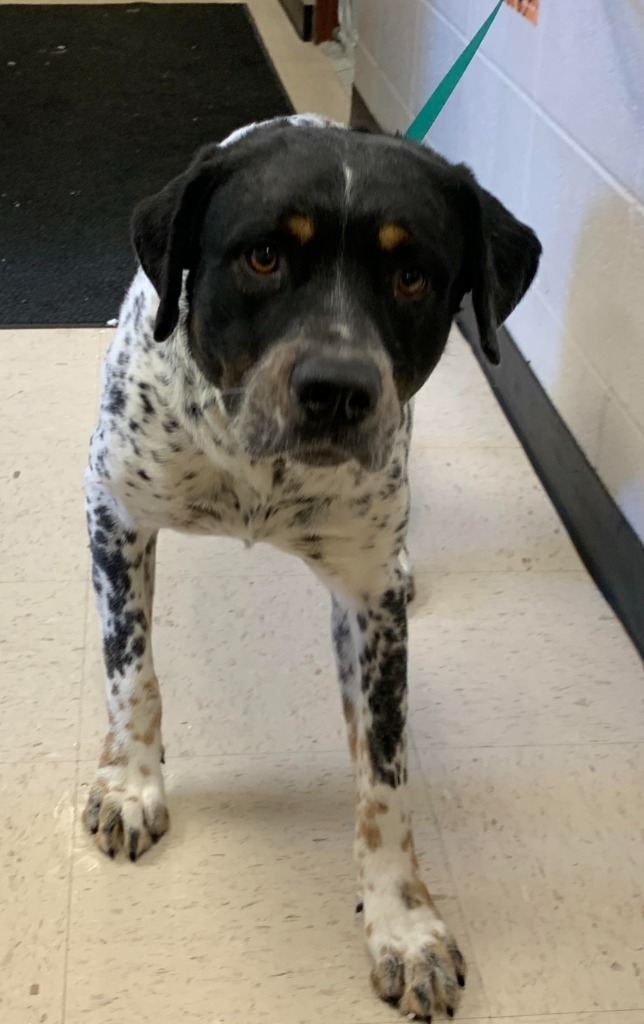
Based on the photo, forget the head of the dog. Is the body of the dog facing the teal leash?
no

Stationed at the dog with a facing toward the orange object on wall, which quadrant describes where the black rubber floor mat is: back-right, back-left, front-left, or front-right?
front-left

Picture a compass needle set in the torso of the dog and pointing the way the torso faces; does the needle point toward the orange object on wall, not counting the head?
no

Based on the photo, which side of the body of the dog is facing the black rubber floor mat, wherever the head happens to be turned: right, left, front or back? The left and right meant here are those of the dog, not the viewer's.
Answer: back

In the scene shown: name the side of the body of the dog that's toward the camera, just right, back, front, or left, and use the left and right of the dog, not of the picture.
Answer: front
